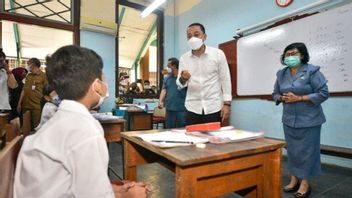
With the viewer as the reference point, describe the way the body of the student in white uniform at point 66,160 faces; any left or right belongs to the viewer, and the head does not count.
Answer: facing away from the viewer and to the right of the viewer

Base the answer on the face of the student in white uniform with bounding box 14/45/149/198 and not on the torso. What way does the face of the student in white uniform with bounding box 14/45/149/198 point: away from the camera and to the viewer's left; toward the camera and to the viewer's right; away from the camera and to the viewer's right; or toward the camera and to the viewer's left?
away from the camera and to the viewer's right

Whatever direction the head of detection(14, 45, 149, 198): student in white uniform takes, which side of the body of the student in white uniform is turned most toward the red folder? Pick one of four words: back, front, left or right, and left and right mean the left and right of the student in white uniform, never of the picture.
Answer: front

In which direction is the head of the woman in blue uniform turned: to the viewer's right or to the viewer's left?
to the viewer's left

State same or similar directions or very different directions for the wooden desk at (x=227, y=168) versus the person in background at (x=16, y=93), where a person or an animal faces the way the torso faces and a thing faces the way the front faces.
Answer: very different directions

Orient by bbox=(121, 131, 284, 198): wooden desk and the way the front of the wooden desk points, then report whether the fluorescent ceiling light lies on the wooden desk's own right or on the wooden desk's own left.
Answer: on the wooden desk's own right

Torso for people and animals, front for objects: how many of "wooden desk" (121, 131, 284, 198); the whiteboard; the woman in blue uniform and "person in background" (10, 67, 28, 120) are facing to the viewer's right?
1

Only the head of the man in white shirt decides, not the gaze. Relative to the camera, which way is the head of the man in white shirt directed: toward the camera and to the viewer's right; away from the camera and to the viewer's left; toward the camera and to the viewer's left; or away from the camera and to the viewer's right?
toward the camera and to the viewer's left

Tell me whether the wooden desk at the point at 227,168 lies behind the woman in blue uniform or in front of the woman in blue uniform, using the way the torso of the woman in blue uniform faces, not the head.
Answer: in front

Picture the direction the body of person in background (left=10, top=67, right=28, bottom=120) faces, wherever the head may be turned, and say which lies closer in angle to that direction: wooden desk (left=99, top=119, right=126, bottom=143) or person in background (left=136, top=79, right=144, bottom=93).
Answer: the person in background

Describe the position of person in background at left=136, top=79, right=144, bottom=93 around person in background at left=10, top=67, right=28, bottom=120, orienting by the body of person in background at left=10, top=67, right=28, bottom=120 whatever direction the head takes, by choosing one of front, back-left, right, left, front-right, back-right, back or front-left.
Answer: front

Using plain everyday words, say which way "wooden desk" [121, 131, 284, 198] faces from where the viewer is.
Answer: facing the viewer and to the left of the viewer

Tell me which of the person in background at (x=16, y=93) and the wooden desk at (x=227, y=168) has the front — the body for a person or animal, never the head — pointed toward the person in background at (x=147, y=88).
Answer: the person in background at (x=16, y=93)

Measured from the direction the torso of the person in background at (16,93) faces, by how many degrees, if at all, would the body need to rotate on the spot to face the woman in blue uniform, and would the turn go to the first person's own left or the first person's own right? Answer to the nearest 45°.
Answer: approximately 45° to the first person's own right

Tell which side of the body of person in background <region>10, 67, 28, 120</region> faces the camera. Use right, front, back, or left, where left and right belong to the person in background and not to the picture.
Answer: right

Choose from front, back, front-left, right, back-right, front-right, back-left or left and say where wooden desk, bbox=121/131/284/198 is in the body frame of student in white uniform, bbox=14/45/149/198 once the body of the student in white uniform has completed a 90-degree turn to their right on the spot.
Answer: front-left

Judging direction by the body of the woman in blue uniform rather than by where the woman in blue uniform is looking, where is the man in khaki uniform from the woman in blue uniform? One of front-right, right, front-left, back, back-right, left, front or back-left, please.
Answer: front-right
